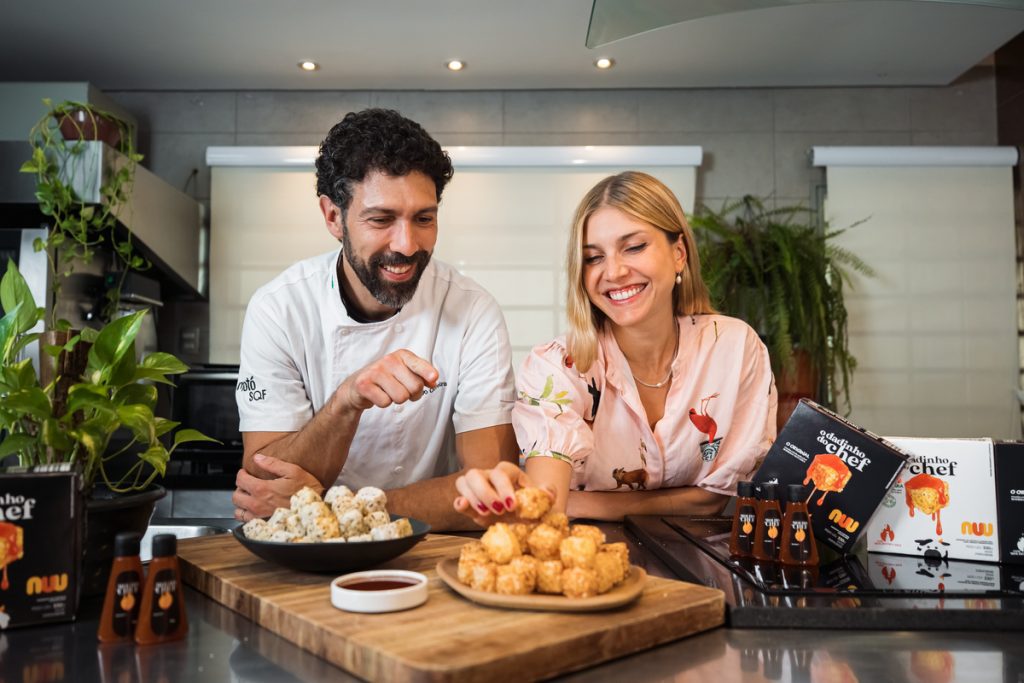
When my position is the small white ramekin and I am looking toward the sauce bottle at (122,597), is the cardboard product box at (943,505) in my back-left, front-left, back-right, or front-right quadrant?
back-right

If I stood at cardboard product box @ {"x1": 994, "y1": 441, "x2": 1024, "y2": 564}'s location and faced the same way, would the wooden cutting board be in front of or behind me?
in front

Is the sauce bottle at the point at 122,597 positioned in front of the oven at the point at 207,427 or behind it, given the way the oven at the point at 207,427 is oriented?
in front

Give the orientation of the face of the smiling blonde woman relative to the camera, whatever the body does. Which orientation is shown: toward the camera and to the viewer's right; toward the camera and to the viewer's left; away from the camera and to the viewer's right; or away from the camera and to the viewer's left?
toward the camera and to the viewer's left

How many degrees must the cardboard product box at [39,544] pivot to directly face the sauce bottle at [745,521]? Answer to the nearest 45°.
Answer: approximately 90° to its left

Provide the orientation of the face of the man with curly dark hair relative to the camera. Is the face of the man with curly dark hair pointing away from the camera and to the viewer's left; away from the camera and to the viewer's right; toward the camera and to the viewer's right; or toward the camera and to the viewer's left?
toward the camera and to the viewer's right

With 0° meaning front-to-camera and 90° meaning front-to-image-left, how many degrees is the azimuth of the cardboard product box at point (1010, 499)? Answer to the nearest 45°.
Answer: approximately 0°

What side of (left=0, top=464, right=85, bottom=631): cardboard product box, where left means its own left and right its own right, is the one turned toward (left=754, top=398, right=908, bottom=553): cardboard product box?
left

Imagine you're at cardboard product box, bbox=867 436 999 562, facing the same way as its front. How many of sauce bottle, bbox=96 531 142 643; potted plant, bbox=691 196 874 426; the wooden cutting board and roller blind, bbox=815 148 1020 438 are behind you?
2

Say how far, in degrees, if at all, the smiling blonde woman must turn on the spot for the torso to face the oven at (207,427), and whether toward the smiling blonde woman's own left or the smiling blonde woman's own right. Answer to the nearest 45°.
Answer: approximately 135° to the smiling blonde woman's own right

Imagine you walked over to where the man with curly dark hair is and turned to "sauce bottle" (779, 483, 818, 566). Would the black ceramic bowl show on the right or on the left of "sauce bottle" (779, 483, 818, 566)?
right
